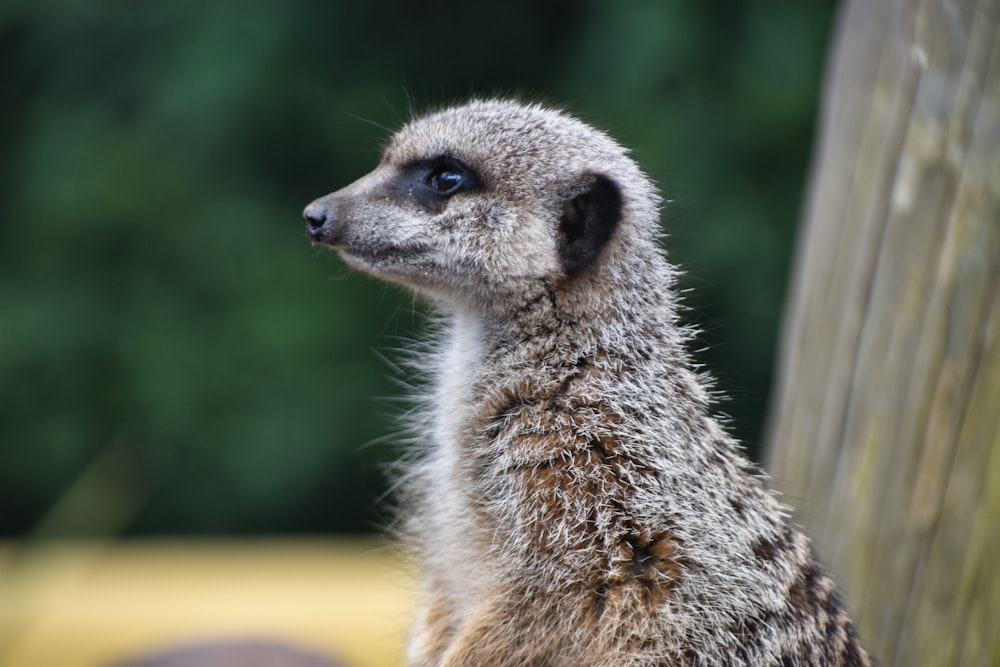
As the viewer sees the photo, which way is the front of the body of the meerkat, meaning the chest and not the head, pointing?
to the viewer's left

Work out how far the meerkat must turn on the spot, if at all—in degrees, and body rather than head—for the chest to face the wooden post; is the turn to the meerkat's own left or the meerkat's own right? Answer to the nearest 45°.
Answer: approximately 180°
